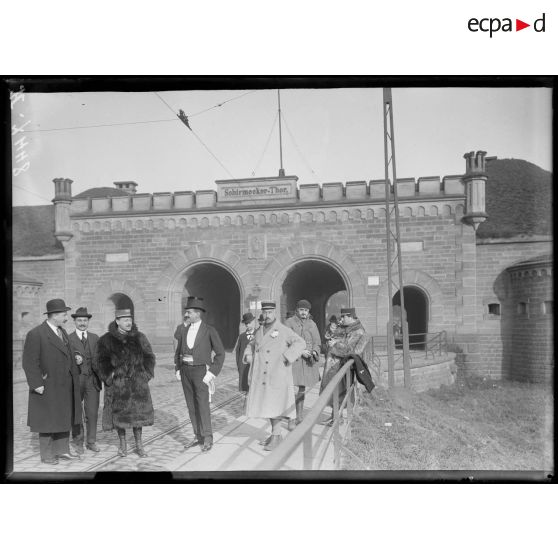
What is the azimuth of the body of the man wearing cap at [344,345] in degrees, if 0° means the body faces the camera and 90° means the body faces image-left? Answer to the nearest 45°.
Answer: approximately 90°

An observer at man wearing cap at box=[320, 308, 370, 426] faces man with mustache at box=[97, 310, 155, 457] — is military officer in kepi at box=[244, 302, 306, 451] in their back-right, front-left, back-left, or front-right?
front-left

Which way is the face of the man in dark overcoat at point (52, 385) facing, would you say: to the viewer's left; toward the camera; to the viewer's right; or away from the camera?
to the viewer's right

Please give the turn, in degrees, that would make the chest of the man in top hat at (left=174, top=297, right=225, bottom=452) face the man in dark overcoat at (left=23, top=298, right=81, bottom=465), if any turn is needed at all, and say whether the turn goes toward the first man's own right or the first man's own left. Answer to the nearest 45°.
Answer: approximately 45° to the first man's own right

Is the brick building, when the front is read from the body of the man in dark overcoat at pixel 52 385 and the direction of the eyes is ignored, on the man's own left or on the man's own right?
on the man's own left

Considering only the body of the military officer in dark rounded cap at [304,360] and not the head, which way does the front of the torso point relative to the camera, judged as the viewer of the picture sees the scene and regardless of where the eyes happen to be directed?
toward the camera

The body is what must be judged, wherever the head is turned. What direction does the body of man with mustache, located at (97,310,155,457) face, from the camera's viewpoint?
toward the camera

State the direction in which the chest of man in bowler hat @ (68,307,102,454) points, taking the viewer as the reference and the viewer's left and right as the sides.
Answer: facing the viewer

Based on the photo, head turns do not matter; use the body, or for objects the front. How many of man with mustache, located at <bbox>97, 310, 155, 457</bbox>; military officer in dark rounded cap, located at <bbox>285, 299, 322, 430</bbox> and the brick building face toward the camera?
3
